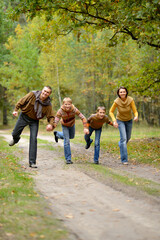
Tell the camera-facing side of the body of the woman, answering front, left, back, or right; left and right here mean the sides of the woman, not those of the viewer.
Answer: front

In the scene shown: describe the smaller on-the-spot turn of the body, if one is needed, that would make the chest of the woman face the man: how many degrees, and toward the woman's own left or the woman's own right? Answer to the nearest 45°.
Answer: approximately 45° to the woman's own right

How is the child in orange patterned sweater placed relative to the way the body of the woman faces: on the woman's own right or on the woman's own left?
on the woman's own right

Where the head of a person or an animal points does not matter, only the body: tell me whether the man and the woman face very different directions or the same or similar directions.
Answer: same or similar directions

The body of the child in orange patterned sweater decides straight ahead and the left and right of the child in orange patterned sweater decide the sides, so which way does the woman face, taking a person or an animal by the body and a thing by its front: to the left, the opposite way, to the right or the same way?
the same way

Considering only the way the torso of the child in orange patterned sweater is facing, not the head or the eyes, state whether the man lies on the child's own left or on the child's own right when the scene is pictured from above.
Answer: on the child's own right

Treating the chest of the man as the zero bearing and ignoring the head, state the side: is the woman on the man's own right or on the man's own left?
on the man's own left

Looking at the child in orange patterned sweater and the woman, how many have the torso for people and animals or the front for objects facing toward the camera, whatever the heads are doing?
2

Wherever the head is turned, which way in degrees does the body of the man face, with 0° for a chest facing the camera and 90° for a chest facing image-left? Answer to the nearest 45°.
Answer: approximately 0°

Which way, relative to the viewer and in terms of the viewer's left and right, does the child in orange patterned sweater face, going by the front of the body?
facing the viewer

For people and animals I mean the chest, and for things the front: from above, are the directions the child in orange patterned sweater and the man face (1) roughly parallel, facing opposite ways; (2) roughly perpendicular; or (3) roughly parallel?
roughly parallel

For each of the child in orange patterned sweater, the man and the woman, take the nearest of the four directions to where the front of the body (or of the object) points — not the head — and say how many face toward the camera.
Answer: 3

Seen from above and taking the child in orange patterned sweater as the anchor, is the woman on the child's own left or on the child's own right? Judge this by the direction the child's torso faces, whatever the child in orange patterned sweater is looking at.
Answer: on the child's own left

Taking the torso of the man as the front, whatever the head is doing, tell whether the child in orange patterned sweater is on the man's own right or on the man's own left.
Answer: on the man's own left
